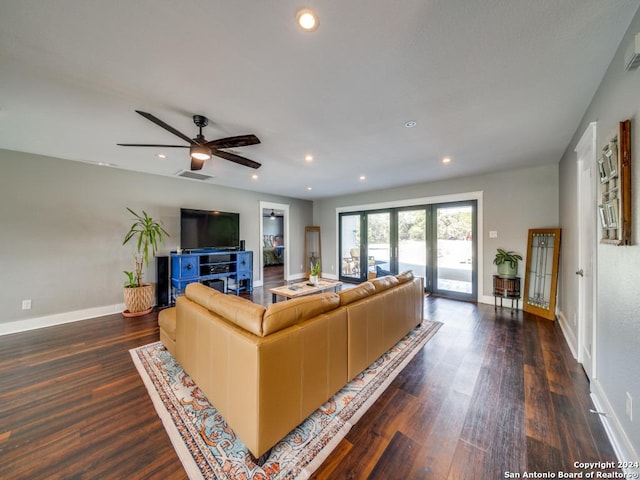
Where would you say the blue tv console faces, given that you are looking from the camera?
facing the viewer and to the right of the viewer

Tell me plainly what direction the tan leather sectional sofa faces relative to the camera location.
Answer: facing away from the viewer and to the left of the viewer

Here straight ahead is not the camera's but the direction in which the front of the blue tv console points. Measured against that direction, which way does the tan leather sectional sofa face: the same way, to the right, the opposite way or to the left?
the opposite way

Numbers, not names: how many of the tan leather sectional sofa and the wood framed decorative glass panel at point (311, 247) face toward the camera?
1

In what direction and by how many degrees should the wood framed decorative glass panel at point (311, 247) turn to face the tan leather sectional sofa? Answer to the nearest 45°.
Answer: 0° — it already faces it

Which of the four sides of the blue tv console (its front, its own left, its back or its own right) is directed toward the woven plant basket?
right

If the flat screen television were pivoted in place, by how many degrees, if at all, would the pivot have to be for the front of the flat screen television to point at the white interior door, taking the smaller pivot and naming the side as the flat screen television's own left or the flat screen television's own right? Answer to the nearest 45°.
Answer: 0° — it already faces it

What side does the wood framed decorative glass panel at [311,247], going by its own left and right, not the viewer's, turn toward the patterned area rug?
front

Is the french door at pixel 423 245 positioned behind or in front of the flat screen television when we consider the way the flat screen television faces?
in front

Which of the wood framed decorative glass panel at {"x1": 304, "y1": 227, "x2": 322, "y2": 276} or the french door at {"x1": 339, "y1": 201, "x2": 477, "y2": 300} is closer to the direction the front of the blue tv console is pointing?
the french door

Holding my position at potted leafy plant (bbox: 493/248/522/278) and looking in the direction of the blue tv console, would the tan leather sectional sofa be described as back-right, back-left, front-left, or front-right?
front-left

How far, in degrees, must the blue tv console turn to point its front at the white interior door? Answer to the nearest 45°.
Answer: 0° — it already faces it

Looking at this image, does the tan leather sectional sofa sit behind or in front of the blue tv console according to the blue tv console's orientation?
in front

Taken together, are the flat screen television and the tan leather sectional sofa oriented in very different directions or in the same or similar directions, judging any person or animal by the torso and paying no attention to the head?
very different directions

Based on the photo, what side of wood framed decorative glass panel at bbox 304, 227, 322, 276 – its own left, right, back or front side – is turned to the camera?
front

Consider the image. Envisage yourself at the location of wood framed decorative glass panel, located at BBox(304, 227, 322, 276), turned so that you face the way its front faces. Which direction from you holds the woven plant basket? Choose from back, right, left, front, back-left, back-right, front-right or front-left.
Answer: front-right
